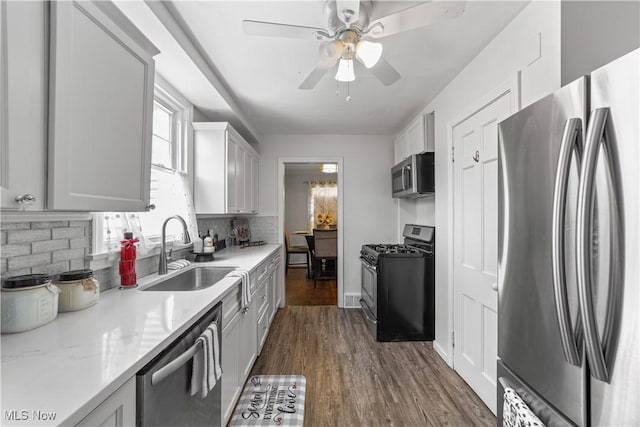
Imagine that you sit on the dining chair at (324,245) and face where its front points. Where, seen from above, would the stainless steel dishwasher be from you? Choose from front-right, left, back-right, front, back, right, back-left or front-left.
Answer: back

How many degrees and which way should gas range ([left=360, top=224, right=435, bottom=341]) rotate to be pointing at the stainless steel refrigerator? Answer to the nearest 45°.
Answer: approximately 90° to its left

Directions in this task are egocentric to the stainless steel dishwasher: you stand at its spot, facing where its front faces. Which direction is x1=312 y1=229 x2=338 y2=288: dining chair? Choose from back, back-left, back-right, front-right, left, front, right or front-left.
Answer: left

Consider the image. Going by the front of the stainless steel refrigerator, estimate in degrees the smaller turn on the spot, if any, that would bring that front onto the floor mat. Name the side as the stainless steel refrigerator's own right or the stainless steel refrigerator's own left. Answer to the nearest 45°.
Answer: approximately 45° to the stainless steel refrigerator's own right

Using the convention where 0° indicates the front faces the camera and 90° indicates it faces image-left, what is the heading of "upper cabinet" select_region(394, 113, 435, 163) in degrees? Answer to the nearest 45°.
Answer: approximately 90°

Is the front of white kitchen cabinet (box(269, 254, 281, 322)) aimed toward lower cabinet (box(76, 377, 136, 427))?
no

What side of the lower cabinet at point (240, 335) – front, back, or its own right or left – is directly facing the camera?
right

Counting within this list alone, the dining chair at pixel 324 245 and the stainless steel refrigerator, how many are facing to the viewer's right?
0

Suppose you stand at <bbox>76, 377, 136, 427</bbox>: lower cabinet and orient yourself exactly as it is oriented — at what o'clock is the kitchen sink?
The kitchen sink is roughly at 8 o'clock from the lower cabinet.

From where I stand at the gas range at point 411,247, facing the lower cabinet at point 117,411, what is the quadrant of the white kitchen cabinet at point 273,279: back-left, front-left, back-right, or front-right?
front-right

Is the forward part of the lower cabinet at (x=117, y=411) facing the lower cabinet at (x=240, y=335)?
no

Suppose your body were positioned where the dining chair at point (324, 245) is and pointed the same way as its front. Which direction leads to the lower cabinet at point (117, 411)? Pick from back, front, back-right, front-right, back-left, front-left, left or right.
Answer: back

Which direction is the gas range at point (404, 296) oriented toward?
to the viewer's left

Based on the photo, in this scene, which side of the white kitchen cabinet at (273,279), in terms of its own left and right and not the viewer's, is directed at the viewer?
right

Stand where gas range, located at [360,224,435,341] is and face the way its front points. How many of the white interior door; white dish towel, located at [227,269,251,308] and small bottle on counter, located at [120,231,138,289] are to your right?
0

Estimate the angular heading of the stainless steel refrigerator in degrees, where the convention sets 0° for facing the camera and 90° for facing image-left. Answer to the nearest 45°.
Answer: approximately 45°

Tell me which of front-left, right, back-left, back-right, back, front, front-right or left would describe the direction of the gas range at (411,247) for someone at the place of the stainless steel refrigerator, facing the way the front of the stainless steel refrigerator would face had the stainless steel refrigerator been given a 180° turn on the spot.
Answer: left

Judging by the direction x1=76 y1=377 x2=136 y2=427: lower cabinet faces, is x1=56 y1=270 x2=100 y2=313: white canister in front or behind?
behind

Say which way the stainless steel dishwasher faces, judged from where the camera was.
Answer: facing the viewer and to the right of the viewer
